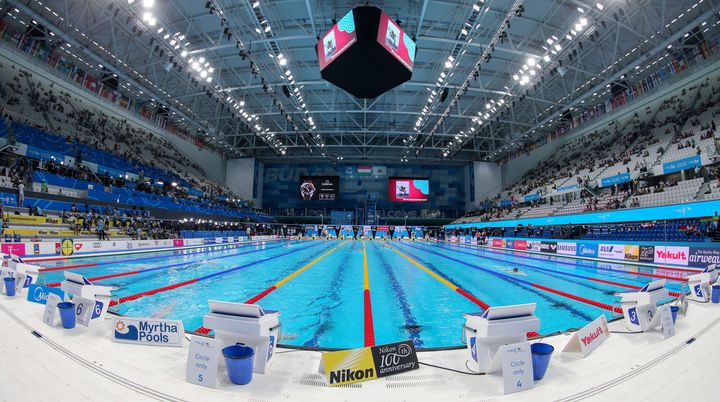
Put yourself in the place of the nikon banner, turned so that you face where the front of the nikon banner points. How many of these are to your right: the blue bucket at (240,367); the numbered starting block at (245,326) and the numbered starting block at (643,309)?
2

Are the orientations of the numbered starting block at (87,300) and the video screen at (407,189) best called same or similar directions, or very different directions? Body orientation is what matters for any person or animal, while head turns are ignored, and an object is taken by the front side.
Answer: very different directions

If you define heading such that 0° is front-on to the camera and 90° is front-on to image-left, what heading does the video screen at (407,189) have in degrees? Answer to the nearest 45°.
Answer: approximately 0°

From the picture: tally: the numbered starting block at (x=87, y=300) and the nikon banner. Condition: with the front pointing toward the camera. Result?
1

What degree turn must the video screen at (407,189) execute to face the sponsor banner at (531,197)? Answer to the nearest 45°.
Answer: approximately 45° to its left

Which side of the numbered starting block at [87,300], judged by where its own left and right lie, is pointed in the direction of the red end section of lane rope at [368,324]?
right

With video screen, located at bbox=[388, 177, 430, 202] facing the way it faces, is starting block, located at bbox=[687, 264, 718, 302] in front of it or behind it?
in front

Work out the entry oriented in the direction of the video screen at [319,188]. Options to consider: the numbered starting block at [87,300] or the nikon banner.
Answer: the numbered starting block

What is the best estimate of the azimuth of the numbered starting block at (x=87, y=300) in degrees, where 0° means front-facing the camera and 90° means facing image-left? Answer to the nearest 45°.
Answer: approximately 225°
